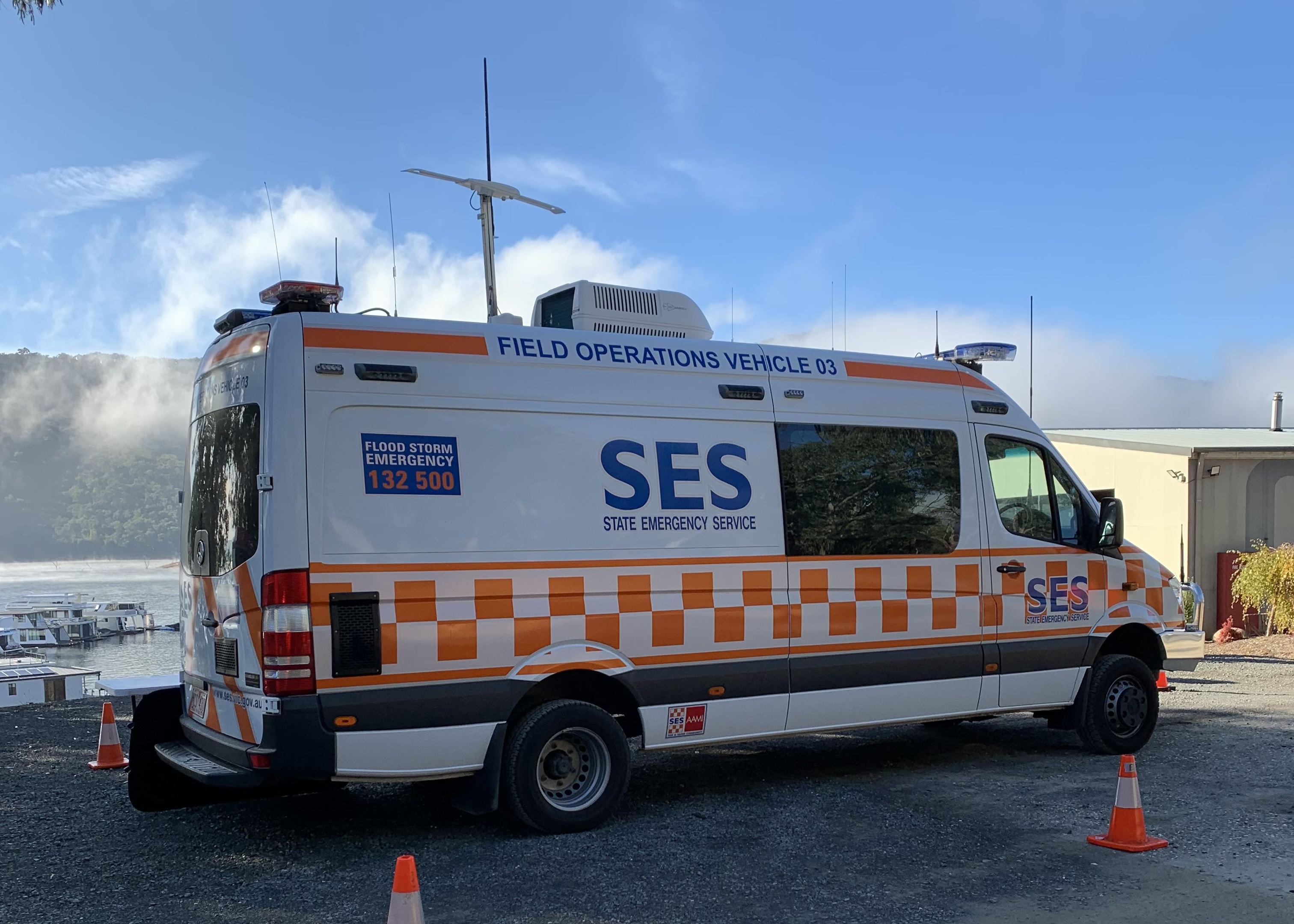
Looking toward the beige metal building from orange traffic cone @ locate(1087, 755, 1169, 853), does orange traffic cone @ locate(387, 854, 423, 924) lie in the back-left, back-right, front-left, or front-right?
back-left

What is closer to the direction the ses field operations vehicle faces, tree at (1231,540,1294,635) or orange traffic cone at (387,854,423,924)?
the tree

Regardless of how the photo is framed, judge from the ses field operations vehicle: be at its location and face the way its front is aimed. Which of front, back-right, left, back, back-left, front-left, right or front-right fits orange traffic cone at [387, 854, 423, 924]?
back-right

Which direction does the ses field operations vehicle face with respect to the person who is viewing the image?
facing away from the viewer and to the right of the viewer

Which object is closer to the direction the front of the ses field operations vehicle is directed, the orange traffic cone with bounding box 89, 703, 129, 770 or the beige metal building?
the beige metal building

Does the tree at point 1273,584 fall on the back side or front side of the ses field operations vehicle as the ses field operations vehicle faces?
on the front side
